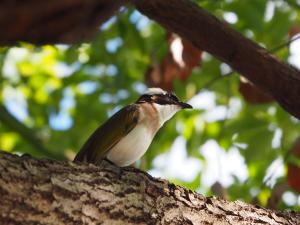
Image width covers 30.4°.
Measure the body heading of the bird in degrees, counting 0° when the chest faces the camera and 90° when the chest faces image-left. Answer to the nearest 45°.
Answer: approximately 270°
